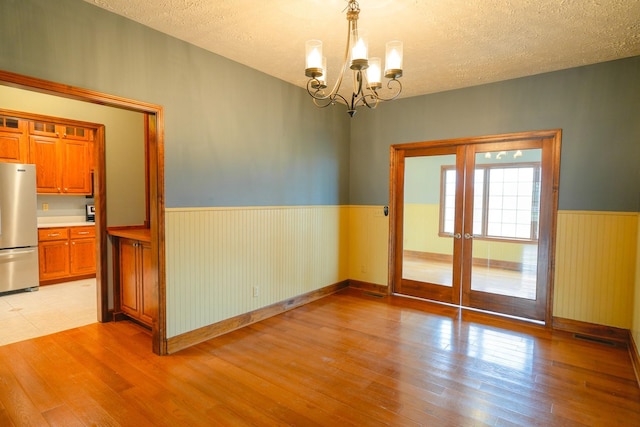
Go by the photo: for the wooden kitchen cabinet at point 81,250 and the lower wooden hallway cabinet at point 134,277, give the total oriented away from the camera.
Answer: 0

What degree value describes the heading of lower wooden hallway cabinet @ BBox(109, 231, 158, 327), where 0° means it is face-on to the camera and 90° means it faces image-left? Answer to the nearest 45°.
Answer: approximately 45°

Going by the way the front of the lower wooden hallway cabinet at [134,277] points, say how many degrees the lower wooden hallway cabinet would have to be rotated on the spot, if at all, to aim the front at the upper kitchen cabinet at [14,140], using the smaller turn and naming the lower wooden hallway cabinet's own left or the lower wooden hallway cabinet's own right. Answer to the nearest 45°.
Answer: approximately 90° to the lower wooden hallway cabinet's own right

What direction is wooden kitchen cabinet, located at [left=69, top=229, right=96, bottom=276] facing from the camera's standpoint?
toward the camera

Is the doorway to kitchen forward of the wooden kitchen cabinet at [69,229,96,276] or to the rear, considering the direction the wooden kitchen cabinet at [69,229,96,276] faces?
forward

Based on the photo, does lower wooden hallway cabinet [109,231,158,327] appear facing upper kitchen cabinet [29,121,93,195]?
no

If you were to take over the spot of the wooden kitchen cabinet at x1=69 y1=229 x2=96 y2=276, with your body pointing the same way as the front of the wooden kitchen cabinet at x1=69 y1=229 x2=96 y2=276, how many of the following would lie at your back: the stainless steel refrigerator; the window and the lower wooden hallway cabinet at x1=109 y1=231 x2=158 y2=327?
0
